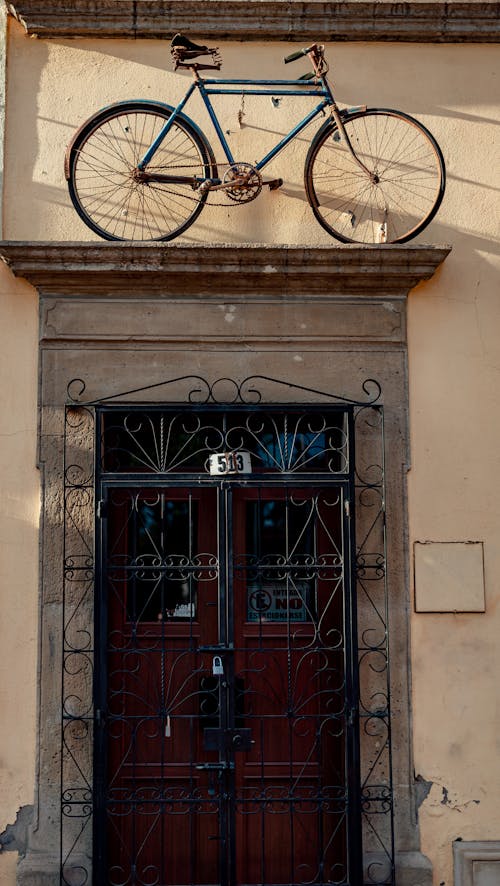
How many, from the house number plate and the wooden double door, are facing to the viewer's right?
0

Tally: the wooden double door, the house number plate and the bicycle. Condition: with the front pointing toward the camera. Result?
2

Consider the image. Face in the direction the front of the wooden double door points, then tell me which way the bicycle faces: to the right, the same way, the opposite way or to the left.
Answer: to the left

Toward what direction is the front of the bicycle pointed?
to the viewer's right

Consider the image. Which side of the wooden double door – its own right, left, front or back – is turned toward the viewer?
front

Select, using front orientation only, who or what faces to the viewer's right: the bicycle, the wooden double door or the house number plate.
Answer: the bicycle

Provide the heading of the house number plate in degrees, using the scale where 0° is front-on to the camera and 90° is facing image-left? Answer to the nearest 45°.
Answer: approximately 0°

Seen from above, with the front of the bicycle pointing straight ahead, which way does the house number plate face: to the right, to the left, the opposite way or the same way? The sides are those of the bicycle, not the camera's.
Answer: to the right
